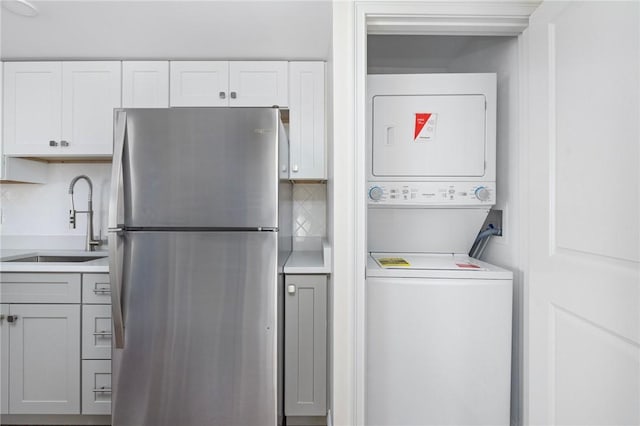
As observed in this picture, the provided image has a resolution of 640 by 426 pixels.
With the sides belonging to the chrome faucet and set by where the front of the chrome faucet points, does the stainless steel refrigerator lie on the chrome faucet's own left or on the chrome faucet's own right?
on the chrome faucet's own left

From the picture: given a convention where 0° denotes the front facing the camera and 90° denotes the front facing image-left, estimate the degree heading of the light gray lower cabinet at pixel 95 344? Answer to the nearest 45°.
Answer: approximately 0°

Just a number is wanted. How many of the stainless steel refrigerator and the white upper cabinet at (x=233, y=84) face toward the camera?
2

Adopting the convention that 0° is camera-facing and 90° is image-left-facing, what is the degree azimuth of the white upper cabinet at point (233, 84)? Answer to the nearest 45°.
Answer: approximately 0°
